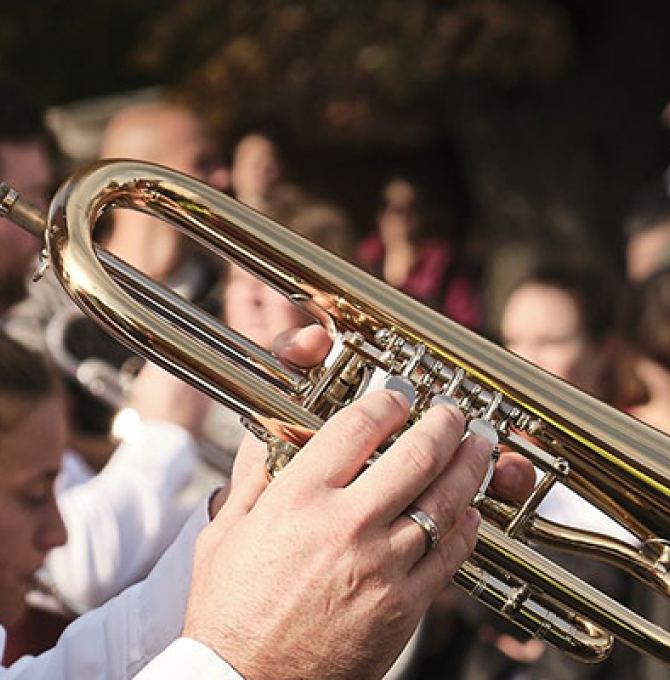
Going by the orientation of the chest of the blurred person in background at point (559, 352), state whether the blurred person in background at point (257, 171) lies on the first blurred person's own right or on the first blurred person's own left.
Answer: on the first blurred person's own right

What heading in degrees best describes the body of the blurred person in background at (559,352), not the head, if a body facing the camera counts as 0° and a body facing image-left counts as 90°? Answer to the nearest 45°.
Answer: approximately 45°

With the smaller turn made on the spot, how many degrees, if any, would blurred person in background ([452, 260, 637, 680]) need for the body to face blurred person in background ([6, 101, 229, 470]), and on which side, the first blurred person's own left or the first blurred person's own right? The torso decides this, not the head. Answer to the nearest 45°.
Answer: approximately 45° to the first blurred person's own right

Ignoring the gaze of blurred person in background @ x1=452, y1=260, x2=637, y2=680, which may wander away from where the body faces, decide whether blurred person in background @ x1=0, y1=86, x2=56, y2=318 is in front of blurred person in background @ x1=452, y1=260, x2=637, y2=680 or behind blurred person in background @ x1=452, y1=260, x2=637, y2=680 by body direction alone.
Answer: in front
